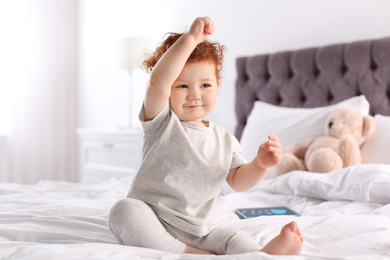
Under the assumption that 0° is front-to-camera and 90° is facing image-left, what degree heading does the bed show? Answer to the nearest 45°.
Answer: approximately 45°

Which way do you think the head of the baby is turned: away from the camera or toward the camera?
toward the camera

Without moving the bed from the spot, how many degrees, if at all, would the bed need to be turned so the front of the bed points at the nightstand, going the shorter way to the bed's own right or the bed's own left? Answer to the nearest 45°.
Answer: approximately 90° to the bed's own right

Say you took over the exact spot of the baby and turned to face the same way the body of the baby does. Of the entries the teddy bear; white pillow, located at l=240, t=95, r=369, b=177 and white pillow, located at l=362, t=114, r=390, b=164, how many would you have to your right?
0

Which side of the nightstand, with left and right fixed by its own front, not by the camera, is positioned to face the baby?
front

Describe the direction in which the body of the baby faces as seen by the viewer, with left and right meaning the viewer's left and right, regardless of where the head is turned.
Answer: facing the viewer and to the right of the viewer

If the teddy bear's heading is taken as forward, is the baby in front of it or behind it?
in front

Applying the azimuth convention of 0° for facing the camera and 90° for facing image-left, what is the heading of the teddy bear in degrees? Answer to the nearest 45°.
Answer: approximately 45°

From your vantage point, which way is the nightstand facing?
toward the camera
